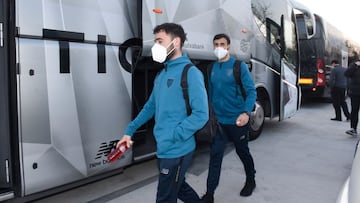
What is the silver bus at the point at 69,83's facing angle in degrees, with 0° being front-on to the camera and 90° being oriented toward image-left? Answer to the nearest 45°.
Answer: approximately 225°

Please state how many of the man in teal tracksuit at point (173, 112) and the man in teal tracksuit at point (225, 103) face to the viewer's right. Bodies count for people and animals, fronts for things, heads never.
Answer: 0

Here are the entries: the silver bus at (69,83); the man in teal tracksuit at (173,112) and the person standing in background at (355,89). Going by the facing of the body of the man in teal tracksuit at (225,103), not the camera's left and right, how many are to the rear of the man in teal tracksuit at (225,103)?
1

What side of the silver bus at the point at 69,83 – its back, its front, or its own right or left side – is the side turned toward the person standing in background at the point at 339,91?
front

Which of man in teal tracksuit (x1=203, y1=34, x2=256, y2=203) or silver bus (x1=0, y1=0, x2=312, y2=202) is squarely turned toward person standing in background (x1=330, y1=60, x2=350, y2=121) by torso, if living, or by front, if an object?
the silver bus

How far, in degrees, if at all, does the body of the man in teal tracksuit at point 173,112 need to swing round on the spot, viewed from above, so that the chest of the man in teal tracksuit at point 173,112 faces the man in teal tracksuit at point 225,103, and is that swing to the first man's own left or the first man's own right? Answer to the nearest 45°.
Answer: approximately 180°

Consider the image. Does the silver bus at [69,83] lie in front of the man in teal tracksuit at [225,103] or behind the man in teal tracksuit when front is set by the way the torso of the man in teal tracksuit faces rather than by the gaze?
in front

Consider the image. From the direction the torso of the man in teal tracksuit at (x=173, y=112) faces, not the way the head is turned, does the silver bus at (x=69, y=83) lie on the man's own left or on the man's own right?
on the man's own right

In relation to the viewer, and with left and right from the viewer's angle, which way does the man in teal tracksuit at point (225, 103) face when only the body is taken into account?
facing the viewer and to the left of the viewer

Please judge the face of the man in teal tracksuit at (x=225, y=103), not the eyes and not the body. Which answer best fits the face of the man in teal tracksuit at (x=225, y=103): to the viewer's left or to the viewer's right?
to the viewer's left

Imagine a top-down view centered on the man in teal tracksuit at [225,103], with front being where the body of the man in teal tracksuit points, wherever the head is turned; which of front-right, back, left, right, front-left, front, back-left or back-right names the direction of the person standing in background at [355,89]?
back

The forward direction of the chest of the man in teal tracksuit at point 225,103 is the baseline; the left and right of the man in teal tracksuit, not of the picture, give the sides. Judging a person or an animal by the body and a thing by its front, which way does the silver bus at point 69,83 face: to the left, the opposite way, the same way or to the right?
the opposite way
